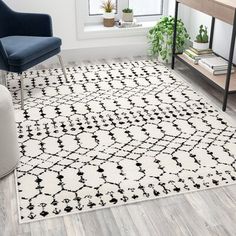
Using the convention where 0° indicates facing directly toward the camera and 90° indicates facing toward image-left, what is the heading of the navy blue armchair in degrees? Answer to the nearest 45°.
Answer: approximately 315°

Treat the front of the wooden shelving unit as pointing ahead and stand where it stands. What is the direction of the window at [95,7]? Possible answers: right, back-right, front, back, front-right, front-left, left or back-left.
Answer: right

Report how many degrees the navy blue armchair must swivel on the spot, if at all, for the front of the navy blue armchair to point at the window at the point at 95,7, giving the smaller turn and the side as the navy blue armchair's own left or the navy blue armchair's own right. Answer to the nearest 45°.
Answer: approximately 90° to the navy blue armchair's own left

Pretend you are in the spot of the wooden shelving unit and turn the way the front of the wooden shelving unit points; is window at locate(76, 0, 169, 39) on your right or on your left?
on your right

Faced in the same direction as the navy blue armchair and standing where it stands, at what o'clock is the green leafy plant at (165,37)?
The green leafy plant is roughly at 10 o'clock from the navy blue armchair.

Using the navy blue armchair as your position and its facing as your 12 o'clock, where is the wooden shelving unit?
The wooden shelving unit is roughly at 11 o'clock from the navy blue armchair.

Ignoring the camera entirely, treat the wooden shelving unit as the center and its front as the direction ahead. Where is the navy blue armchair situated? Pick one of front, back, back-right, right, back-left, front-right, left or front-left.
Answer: front-right

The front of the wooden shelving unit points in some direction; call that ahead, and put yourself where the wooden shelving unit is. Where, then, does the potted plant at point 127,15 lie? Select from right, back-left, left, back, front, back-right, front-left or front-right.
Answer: right

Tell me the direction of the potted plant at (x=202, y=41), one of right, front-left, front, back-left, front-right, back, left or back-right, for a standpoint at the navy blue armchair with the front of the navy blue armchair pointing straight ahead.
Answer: front-left

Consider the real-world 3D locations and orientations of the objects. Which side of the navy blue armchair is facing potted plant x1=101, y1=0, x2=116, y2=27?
left

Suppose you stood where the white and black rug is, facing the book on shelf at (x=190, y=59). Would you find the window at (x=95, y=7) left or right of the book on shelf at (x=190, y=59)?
left

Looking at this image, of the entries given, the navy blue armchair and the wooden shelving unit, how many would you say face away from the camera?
0

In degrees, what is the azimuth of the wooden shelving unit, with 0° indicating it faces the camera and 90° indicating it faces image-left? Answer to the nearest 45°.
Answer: approximately 45°

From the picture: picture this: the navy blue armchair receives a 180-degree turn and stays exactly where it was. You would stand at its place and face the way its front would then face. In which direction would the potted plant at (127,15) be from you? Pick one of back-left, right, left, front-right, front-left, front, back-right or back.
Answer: right

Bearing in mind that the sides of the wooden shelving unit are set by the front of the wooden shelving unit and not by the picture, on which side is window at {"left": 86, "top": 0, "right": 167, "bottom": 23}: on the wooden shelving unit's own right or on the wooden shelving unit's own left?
on the wooden shelving unit's own right

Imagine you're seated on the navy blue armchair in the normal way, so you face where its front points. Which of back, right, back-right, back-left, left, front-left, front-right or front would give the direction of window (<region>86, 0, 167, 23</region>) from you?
left

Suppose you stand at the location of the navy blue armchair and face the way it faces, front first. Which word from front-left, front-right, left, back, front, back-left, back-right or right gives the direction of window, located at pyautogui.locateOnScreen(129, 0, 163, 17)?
left

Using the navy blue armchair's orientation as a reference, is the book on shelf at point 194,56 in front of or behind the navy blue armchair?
in front
